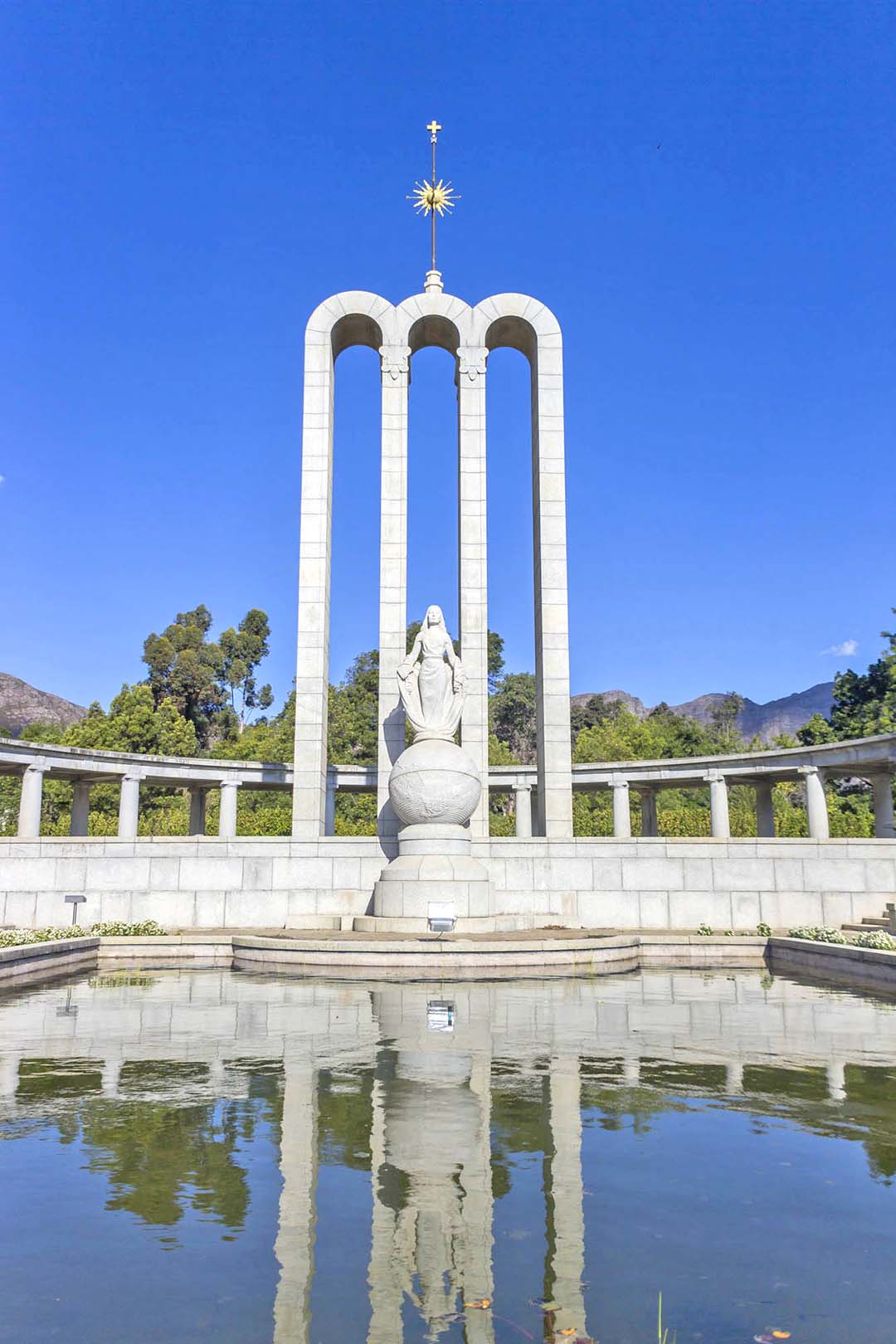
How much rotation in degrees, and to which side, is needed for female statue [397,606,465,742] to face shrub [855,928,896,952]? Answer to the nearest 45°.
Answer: approximately 45° to its left

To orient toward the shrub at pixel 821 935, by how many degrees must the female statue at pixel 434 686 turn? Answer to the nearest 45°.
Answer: approximately 45° to its left

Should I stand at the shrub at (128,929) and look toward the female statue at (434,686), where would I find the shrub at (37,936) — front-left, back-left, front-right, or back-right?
back-right

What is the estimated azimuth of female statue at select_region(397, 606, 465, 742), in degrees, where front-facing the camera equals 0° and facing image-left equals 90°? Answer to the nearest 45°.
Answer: approximately 0°

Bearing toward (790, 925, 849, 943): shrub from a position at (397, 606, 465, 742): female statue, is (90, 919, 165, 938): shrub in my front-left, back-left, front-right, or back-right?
back-right

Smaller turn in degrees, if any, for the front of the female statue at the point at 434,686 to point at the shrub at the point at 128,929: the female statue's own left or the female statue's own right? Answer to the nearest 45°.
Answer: approximately 45° to the female statue's own right

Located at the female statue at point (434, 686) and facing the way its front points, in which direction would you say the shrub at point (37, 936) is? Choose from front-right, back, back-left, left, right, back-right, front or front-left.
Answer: front-right
